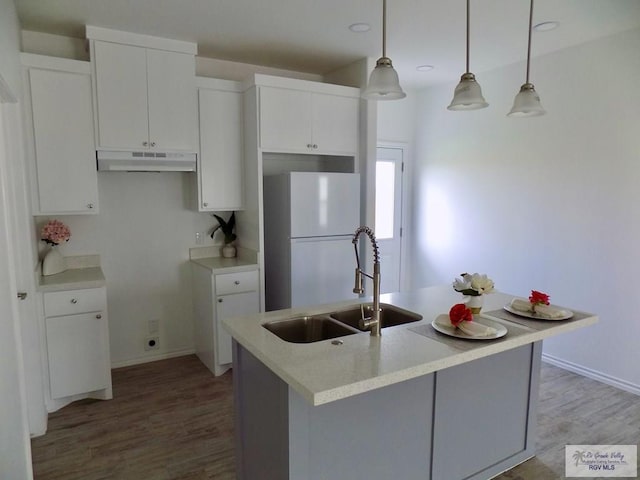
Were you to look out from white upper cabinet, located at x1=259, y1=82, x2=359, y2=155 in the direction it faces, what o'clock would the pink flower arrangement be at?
The pink flower arrangement is roughly at 4 o'clock from the white upper cabinet.

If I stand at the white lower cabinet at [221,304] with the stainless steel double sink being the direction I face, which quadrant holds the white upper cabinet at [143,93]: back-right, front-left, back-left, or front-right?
back-right

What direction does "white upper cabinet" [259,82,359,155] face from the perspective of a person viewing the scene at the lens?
facing the viewer and to the right of the viewer

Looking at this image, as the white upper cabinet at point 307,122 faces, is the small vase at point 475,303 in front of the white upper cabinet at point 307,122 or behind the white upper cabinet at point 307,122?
in front

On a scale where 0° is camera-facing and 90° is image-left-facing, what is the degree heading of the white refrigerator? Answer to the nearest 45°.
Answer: approximately 315°

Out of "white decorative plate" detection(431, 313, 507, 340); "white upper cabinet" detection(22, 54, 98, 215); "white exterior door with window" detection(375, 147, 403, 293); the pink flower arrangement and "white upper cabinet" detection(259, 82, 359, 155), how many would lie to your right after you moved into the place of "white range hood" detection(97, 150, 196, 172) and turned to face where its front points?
2

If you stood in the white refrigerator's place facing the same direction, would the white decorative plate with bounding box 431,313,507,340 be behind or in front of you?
in front

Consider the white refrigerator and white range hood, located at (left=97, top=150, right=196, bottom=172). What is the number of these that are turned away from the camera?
0

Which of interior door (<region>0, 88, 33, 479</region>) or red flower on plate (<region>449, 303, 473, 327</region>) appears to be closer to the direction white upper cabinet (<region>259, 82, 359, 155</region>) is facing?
the red flower on plate

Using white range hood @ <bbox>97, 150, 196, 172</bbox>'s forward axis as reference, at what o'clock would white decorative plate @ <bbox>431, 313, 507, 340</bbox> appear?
The white decorative plate is roughly at 11 o'clock from the white range hood.
